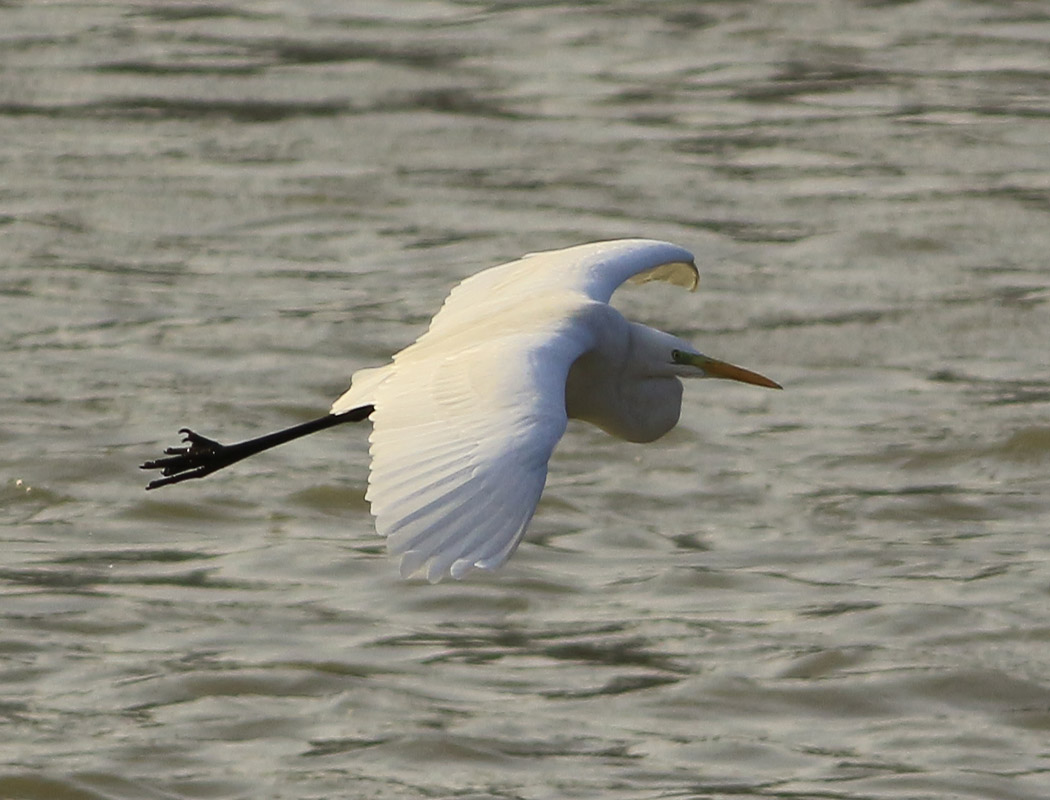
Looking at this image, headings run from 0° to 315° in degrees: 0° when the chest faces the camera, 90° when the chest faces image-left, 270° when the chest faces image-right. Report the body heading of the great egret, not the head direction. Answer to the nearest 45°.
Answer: approximately 270°
